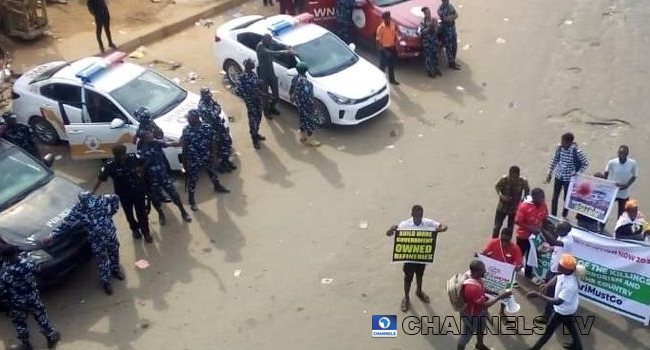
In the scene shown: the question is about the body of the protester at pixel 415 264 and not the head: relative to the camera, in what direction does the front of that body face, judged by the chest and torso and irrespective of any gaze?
toward the camera

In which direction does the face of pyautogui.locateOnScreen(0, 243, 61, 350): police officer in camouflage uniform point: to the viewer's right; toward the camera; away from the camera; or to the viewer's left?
away from the camera

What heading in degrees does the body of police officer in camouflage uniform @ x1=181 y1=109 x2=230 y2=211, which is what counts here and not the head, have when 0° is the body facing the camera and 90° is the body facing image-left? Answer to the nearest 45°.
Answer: approximately 315°

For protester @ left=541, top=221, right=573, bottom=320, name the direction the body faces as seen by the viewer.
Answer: to the viewer's left

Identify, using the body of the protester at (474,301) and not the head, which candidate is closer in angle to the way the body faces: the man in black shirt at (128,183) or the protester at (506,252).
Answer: the protester

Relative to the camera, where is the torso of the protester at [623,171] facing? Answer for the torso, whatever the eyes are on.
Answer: toward the camera

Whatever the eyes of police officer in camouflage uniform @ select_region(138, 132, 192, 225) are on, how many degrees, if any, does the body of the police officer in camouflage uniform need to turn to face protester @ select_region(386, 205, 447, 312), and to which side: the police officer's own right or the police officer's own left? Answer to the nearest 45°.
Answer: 0° — they already face them

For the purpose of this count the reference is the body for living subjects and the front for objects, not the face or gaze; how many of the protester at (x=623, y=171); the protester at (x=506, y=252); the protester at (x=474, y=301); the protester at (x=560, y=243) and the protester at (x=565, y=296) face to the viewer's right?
1

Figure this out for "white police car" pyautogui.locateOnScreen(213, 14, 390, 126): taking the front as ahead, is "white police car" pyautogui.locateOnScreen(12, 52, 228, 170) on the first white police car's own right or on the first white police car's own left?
on the first white police car's own right

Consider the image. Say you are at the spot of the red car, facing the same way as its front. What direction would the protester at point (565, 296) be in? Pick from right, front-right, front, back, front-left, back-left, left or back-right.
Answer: front-right

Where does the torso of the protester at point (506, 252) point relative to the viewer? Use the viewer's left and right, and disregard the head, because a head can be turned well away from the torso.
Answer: facing the viewer

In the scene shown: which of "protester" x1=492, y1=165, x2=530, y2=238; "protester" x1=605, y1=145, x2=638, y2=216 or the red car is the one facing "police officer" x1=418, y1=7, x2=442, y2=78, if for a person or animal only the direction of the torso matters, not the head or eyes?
the red car

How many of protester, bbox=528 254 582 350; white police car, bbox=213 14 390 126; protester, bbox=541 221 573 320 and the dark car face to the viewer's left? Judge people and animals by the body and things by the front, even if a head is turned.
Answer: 2
